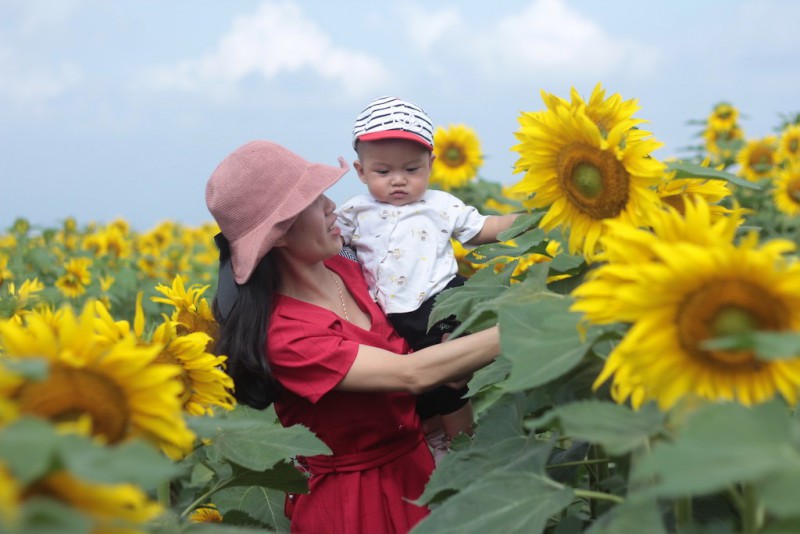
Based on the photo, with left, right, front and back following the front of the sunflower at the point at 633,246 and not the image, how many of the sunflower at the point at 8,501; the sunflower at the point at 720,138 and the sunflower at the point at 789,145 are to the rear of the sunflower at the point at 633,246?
2

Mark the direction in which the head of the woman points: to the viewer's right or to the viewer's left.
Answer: to the viewer's right

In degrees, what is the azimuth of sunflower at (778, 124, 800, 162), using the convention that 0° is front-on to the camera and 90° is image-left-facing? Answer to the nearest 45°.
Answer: approximately 0°

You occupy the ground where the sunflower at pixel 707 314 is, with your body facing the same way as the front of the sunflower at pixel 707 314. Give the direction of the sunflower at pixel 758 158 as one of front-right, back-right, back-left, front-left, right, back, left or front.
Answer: back

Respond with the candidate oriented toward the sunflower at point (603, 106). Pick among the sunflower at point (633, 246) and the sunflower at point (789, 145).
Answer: the sunflower at point (789, 145)

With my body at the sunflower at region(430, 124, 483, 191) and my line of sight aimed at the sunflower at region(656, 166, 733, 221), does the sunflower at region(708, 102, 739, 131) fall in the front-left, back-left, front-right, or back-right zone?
back-left

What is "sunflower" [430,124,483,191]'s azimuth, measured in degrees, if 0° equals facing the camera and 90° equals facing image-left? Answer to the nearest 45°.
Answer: approximately 0°
